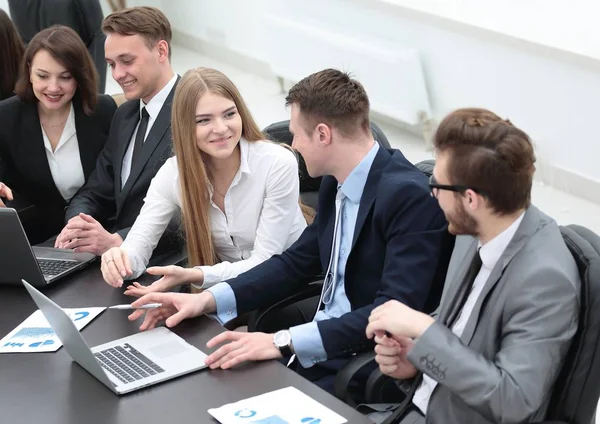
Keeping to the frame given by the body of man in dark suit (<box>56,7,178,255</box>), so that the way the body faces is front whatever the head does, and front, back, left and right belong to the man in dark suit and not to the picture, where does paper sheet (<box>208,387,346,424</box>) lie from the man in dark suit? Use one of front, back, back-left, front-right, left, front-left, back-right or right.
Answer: front-left

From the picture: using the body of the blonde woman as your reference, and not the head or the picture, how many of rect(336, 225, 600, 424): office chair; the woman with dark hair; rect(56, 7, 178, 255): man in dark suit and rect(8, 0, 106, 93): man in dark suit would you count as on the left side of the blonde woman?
1

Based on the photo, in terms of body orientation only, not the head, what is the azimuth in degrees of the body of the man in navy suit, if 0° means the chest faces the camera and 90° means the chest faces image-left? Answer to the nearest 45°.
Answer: approximately 45°

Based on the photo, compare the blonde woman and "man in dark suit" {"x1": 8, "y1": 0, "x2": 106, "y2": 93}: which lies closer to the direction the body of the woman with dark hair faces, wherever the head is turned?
the blonde woman

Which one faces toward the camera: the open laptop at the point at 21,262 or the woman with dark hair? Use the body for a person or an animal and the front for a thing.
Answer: the woman with dark hair

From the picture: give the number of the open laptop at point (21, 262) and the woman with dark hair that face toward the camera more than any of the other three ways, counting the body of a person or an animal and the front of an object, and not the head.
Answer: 1

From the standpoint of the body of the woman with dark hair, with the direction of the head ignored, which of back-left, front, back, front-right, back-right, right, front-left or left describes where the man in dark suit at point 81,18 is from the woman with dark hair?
back

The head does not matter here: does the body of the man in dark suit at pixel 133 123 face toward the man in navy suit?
no

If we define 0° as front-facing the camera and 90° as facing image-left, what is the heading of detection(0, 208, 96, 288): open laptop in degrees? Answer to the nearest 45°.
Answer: approximately 225°

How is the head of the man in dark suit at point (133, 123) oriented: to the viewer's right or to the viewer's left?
to the viewer's left

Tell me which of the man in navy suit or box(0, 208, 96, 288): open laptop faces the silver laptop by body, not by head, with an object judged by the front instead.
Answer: the man in navy suit

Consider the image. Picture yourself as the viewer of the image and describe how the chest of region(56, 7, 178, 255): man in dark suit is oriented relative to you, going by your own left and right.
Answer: facing the viewer and to the left of the viewer

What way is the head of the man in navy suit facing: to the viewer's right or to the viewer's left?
to the viewer's left

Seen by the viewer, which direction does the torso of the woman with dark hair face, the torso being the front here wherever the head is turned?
toward the camera
